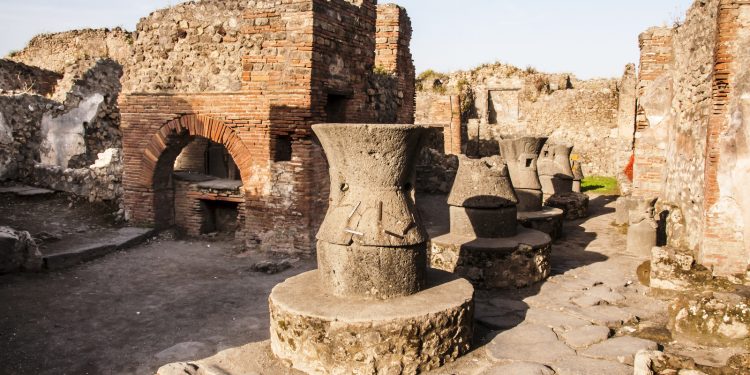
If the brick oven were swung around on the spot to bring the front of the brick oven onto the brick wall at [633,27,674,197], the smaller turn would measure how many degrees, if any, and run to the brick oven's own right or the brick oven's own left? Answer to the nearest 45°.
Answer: approximately 135° to the brick oven's own left

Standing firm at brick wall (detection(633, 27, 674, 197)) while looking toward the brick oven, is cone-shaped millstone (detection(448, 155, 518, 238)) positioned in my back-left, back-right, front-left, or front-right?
front-left

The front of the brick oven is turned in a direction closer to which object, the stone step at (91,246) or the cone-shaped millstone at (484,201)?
the stone step

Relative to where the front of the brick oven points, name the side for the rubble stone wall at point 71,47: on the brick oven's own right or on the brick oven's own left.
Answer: on the brick oven's own right

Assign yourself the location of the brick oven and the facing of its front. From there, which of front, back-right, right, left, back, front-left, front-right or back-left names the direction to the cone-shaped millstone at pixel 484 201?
left

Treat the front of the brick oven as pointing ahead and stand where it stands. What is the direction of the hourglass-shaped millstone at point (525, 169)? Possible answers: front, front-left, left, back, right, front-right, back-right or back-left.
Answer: back-left

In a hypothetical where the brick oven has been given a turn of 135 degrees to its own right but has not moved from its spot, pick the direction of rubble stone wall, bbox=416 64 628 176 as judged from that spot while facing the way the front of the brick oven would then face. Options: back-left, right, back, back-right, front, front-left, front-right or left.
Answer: front-right

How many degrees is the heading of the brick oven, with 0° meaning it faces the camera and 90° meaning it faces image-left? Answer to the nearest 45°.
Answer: approximately 45°

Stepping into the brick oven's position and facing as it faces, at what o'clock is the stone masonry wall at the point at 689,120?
The stone masonry wall is roughly at 8 o'clock from the brick oven.

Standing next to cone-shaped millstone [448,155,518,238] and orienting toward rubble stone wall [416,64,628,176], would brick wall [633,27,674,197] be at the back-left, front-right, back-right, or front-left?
front-right

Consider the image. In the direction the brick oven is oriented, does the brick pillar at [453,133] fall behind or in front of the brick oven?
behind
